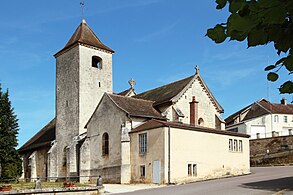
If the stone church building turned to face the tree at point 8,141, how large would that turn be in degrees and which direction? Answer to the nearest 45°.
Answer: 0° — it already faces it

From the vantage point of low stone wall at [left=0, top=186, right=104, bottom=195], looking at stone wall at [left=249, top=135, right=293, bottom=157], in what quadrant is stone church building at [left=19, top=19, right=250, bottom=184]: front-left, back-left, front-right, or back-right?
front-left

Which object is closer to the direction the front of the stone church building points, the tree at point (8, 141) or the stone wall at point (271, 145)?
the tree

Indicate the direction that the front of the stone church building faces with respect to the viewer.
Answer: facing away from the viewer and to the left of the viewer
